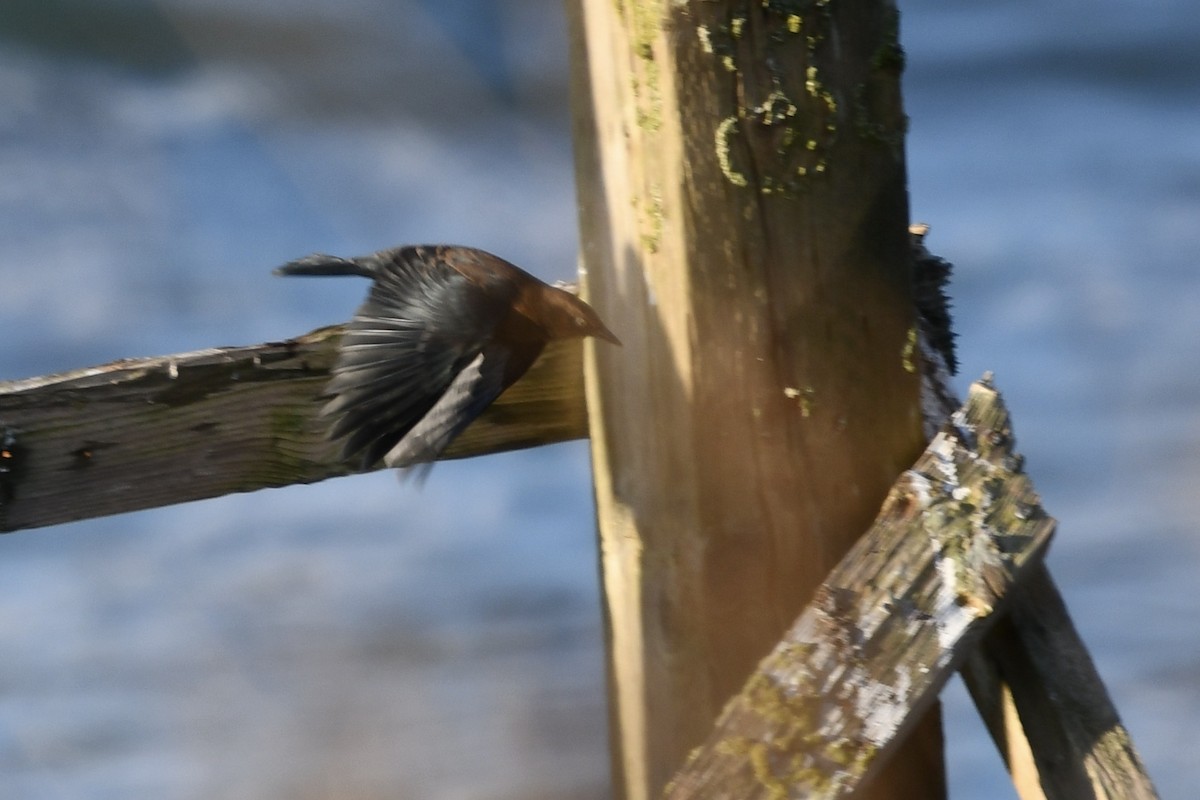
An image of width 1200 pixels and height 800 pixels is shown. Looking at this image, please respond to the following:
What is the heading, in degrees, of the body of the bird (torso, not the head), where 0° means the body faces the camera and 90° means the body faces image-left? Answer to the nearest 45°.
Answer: approximately 270°
